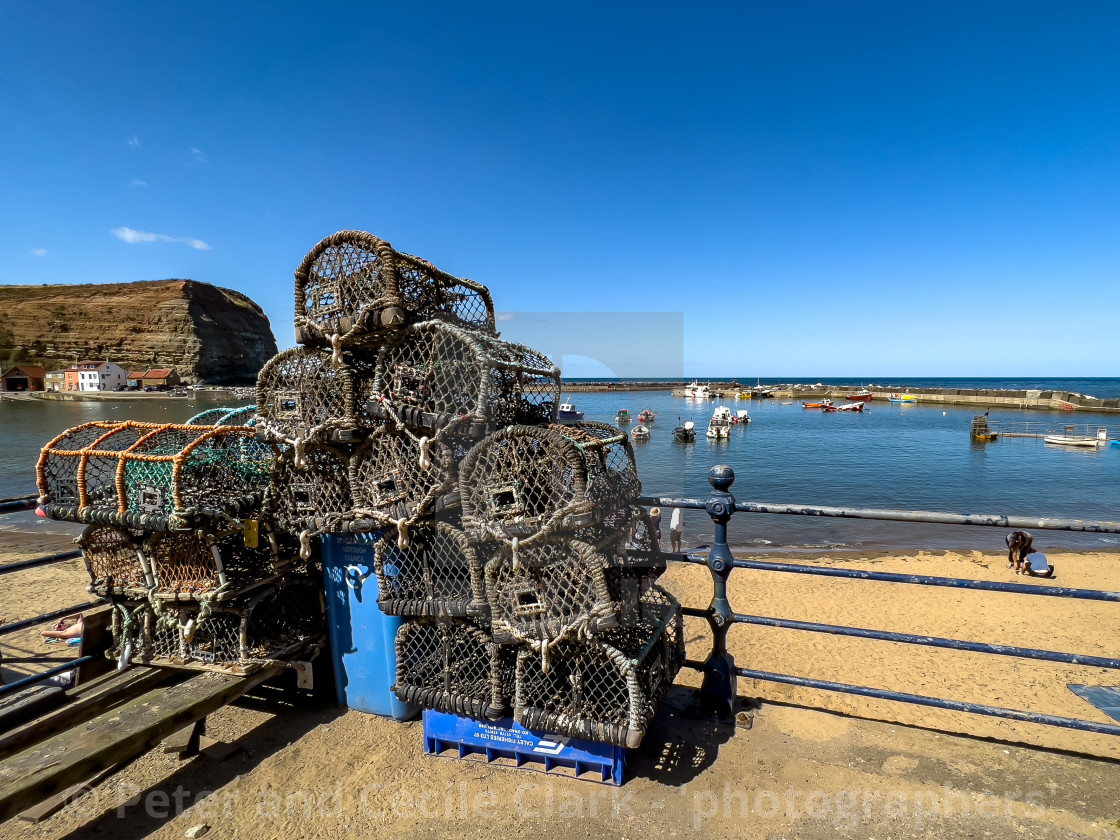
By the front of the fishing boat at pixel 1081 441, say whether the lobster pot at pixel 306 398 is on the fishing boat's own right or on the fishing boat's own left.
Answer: on the fishing boat's own left

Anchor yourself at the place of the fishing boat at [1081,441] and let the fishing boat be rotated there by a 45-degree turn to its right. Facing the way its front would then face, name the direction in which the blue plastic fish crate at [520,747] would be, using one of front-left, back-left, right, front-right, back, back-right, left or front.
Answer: back-left

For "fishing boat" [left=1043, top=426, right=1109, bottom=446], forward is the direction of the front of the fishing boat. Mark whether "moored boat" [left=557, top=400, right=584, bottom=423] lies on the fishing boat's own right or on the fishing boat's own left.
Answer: on the fishing boat's own left

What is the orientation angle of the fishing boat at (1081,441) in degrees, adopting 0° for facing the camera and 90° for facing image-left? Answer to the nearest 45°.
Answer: approximately 90°

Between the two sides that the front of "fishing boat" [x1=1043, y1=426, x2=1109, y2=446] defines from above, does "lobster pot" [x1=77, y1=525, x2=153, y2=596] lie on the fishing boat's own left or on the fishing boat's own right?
on the fishing boat's own left

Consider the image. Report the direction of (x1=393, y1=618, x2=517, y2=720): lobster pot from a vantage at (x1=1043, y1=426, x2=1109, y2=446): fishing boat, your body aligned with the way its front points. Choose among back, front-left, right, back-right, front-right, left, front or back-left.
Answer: left

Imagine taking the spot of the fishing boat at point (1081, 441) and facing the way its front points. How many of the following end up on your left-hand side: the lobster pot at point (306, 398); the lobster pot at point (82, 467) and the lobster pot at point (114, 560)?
3

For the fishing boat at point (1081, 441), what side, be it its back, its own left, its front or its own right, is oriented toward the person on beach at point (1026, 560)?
left

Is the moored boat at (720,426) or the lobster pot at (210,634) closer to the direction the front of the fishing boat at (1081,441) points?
the moored boat

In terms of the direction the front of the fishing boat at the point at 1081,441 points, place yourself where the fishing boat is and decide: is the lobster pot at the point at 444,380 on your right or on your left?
on your left

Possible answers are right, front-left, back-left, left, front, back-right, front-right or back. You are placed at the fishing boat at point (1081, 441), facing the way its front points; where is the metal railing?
left
